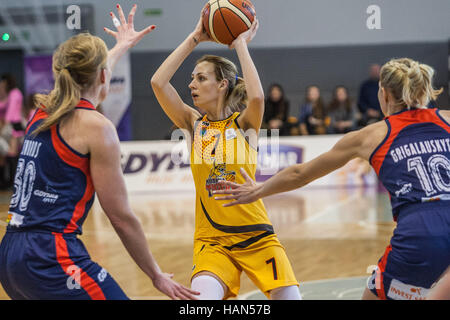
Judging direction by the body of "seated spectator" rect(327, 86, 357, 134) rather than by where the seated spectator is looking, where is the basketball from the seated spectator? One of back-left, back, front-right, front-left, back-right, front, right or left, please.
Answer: front

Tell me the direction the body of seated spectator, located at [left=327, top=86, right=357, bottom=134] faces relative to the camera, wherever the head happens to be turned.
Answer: toward the camera

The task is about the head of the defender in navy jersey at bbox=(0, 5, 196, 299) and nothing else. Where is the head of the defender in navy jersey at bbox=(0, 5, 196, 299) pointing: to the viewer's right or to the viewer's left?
to the viewer's right

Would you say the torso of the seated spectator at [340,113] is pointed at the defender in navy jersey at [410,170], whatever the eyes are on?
yes

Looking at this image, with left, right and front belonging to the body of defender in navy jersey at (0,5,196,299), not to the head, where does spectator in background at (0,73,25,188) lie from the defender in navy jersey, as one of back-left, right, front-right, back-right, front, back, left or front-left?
front-left

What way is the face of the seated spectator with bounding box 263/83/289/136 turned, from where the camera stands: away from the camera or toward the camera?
toward the camera

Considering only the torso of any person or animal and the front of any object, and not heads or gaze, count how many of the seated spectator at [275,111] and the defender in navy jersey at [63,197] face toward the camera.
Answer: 1

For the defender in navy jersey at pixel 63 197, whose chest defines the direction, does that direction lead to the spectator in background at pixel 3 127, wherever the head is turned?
no

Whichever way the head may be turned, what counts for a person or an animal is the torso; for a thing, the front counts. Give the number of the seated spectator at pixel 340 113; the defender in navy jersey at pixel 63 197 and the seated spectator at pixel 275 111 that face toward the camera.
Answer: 2

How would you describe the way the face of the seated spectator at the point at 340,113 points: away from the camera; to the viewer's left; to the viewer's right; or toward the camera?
toward the camera

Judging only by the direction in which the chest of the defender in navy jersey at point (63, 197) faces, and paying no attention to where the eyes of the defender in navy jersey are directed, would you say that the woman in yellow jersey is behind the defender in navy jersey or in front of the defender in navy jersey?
in front

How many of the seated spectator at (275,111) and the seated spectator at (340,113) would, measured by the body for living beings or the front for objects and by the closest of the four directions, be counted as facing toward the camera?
2

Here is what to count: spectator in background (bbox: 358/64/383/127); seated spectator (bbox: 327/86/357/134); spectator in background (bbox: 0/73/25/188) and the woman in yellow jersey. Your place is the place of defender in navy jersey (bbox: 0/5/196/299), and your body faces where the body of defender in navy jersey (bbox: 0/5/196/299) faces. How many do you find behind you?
0

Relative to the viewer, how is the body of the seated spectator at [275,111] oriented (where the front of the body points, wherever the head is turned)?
toward the camera

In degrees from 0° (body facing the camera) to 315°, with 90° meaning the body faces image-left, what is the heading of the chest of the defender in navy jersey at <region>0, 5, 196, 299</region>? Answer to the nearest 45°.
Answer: approximately 225°

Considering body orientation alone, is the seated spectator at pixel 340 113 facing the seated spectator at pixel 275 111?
no

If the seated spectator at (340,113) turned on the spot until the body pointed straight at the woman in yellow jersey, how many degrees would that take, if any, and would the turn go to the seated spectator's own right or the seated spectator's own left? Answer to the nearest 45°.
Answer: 0° — they already face them

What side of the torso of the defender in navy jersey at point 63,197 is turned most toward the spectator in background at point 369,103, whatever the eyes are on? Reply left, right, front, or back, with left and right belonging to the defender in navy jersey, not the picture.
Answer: front

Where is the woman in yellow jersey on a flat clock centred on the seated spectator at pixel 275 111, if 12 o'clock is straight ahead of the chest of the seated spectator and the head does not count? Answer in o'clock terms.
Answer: The woman in yellow jersey is roughly at 12 o'clock from the seated spectator.
